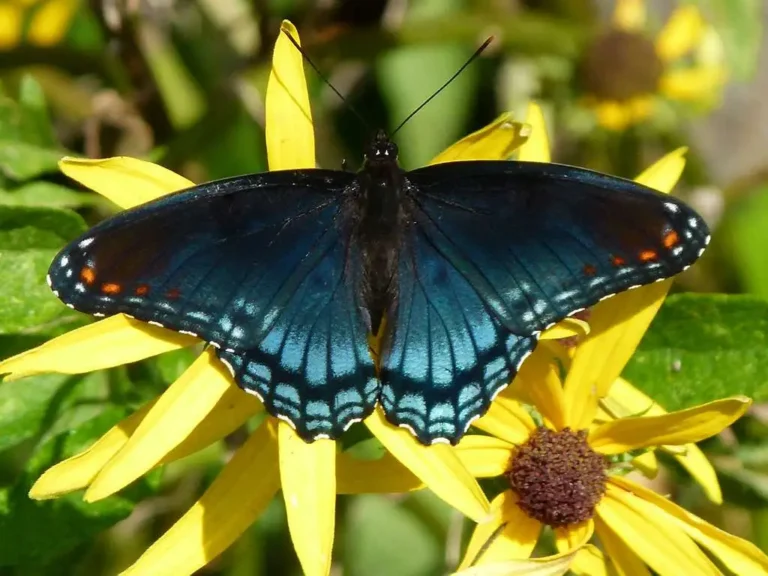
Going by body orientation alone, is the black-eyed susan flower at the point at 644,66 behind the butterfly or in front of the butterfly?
in front

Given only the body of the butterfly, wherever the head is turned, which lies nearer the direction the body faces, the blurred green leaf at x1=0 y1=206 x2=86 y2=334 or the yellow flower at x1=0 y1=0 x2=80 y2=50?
the yellow flower

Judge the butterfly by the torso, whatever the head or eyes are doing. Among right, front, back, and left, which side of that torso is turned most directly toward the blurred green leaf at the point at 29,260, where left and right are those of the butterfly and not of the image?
left

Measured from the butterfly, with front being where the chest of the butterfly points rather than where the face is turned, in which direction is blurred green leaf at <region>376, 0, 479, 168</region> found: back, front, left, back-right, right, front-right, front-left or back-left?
front

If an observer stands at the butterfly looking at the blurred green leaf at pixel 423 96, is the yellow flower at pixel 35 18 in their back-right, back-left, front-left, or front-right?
front-left

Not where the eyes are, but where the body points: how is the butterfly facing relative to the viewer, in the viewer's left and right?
facing away from the viewer

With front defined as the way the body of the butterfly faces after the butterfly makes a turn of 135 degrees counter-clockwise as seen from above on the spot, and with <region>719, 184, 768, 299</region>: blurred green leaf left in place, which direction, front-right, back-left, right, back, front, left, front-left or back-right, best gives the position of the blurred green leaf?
back

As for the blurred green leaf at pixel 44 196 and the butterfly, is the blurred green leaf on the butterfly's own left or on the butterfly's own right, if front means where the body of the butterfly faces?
on the butterfly's own left

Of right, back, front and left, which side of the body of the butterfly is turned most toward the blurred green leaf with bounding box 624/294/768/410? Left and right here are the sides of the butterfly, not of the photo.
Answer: right

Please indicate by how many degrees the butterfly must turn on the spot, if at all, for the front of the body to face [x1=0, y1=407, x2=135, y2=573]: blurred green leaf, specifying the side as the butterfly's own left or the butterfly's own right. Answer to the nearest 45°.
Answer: approximately 90° to the butterfly's own left

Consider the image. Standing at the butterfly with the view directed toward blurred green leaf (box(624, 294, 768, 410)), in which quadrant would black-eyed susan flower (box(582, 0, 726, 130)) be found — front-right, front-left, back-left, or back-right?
front-left
